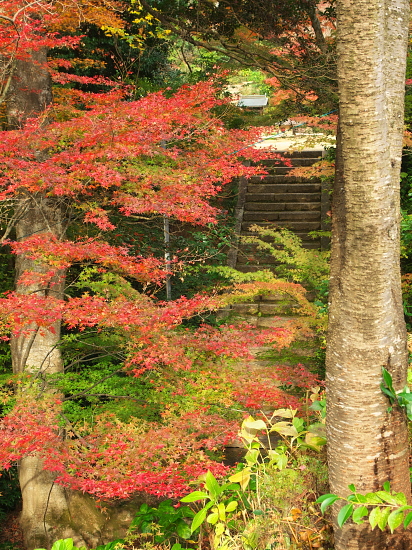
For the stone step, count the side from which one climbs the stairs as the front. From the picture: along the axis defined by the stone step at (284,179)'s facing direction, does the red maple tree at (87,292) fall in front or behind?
in front

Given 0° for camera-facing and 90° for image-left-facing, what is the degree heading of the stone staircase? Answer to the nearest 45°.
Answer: approximately 0°

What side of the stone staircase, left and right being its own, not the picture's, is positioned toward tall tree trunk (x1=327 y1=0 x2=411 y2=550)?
front

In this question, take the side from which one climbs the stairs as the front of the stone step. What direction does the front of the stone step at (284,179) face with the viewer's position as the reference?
facing the viewer

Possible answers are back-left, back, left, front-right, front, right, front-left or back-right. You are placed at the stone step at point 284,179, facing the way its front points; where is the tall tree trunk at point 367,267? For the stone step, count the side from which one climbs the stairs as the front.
front

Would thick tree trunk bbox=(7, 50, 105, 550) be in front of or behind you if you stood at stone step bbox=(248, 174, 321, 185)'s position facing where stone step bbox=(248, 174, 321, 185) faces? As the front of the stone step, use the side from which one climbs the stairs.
in front

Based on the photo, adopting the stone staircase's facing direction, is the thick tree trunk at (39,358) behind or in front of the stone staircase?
in front

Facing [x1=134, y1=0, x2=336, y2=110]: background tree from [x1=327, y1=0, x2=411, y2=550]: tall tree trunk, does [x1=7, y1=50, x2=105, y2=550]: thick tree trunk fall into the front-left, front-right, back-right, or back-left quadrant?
front-left
